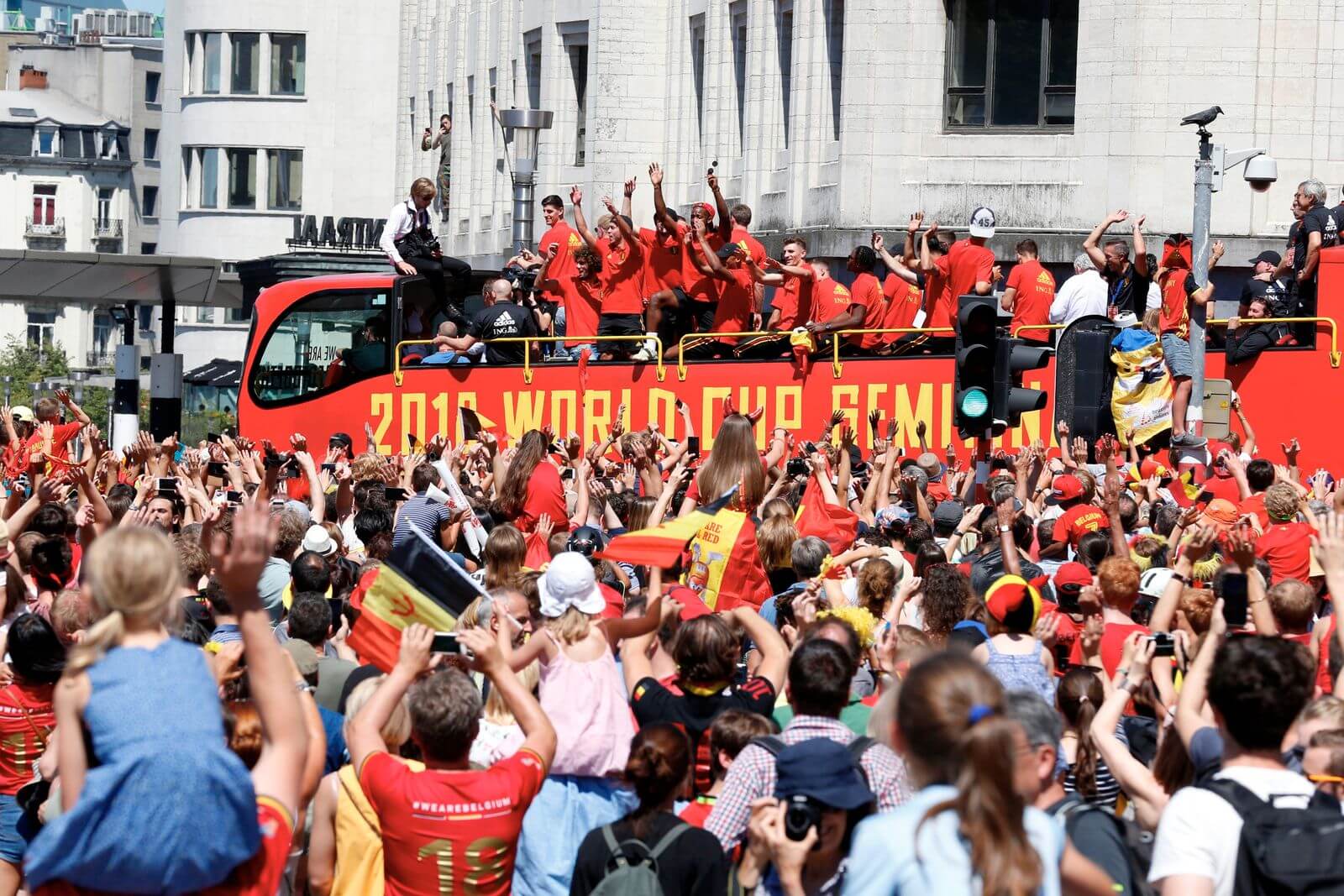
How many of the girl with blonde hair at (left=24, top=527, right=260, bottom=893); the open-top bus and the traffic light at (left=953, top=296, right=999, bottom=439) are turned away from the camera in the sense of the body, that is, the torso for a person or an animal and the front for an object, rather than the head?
1

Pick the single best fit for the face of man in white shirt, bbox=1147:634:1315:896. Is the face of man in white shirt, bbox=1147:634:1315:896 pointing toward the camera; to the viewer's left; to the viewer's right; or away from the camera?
away from the camera

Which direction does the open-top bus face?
to the viewer's left

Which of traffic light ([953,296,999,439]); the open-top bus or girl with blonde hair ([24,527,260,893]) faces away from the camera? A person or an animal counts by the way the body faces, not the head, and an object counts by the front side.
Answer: the girl with blonde hair

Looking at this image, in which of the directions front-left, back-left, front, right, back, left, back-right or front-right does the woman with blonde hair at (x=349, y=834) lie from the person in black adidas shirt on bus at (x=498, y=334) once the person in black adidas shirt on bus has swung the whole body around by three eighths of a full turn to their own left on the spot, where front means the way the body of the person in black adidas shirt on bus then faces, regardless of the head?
front-left

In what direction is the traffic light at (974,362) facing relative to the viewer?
toward the camera

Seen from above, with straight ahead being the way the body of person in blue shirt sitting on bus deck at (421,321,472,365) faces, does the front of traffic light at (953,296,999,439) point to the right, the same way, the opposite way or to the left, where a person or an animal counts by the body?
the opposite way

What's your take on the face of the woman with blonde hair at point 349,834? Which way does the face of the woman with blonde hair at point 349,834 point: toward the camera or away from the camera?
away from the camera

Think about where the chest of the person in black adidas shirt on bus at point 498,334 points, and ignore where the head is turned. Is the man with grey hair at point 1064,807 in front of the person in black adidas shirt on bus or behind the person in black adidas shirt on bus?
behind

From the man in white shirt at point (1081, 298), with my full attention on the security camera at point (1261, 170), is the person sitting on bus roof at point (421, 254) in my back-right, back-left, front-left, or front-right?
back-right

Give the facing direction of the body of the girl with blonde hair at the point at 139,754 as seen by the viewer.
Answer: away from the camera

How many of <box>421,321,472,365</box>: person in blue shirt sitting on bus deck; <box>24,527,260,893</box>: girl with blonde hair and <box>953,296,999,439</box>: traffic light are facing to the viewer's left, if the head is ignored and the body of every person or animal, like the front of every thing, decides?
0

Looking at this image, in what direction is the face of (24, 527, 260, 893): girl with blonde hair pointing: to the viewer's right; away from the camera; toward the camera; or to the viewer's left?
away from the camera

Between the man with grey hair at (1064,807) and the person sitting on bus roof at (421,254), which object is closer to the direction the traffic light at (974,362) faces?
the man with grey hair

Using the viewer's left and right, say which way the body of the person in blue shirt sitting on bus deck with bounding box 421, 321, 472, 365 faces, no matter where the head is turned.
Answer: facing away from the viewer

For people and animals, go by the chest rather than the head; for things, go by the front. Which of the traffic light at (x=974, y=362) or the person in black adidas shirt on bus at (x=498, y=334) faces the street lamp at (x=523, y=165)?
the person in black adidas shirt on bus
